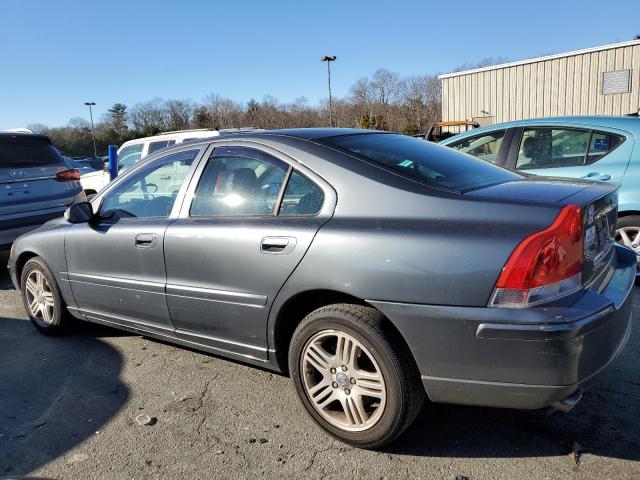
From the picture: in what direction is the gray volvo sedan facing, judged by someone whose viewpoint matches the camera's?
facing away from the viewer and to the left of the viewer

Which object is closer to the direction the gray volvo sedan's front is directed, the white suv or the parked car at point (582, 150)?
the white suv

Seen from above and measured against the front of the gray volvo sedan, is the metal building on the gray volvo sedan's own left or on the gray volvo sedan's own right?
on the gray volvo sedan's own right

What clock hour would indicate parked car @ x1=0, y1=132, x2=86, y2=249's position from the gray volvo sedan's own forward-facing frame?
The parked car is roughly at 12 o'clock from the gray volvo sedan.

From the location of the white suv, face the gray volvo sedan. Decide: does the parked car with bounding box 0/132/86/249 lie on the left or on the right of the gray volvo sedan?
right

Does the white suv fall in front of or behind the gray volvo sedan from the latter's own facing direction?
in front

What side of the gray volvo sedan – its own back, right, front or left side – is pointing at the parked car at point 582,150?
right
